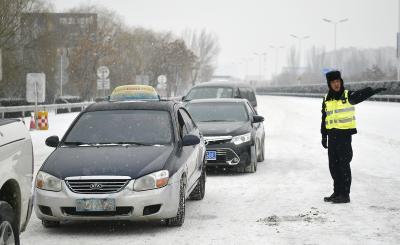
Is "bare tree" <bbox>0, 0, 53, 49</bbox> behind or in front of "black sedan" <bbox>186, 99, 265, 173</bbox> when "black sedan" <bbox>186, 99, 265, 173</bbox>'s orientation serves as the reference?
behind

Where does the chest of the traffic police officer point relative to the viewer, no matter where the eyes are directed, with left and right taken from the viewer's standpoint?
facing the viewer and to the left of the viewer

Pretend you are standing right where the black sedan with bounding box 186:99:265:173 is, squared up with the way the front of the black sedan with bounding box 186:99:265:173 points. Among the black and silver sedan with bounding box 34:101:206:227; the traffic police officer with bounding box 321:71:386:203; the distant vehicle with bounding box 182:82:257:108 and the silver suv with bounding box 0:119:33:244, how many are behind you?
1

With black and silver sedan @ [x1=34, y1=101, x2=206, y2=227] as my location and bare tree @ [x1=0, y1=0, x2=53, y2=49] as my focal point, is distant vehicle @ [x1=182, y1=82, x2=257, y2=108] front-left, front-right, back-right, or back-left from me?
front-right

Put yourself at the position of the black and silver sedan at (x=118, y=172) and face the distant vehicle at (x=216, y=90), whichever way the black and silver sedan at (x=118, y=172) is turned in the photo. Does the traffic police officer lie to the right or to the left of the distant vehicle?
right

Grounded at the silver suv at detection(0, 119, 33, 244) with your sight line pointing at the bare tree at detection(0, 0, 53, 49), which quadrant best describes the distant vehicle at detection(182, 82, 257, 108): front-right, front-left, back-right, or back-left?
front-right

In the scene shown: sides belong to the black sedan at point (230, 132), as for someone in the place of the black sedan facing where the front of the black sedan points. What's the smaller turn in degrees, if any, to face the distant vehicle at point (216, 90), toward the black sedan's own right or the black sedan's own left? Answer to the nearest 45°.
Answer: approximately 180°

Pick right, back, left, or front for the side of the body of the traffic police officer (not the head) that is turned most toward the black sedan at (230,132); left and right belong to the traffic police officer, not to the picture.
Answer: right

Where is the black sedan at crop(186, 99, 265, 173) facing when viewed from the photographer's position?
facing the viewer

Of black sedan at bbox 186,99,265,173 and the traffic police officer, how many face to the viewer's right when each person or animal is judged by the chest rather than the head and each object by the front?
0
